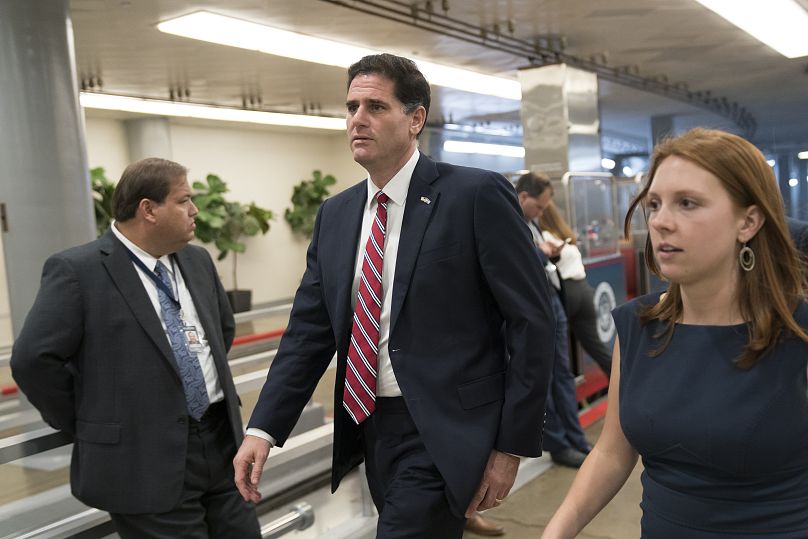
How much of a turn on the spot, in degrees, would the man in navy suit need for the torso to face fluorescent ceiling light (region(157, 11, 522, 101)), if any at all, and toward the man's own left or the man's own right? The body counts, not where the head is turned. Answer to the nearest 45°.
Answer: approximately 135° to the man's own right

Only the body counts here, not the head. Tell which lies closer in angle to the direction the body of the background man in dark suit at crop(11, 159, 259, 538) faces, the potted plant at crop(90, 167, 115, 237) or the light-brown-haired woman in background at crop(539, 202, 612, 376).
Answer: the light-brown-haired woman in background

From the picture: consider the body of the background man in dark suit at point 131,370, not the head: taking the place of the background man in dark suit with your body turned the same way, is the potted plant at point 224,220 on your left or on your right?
on your left

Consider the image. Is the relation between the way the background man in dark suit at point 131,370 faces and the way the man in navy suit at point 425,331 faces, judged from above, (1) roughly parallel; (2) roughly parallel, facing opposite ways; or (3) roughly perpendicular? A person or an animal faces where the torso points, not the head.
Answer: roughly perpendicular

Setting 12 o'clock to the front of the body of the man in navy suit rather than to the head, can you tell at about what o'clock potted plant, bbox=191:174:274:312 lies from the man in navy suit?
The potted plant is roughly at 4 o'clock from the man in navy suit.

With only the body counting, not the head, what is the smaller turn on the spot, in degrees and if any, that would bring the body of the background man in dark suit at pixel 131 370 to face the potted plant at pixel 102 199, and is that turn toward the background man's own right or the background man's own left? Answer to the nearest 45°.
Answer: approximately 135° to the background man's own left

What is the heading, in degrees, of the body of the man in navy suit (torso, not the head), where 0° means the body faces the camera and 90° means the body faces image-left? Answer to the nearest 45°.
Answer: approximately 45°

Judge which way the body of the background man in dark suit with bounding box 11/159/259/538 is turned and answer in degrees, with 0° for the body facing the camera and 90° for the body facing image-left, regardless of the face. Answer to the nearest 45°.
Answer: approximately 315°

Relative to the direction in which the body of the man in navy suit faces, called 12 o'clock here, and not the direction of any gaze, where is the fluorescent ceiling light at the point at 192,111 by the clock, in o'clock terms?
The fluorescent ceiling light is roughly at 4 o'clock from the man in navy suit.

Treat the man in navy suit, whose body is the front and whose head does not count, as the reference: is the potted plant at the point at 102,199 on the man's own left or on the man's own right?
on the man's own right

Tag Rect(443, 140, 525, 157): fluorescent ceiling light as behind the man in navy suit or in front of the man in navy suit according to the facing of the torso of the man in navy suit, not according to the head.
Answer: behind

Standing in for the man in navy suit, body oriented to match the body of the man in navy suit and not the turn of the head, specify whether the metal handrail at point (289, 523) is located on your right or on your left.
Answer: on your right

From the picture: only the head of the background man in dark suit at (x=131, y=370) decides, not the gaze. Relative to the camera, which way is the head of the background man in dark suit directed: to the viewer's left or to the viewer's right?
to the viewer's right
